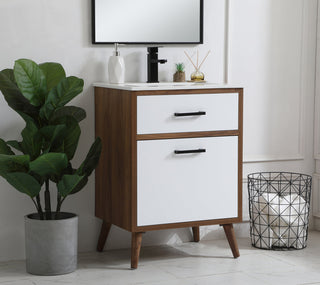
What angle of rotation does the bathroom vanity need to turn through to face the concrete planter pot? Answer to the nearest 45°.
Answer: approximately 135° to its right

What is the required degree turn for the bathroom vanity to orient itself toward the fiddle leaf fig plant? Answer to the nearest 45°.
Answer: approximately 135° to its right

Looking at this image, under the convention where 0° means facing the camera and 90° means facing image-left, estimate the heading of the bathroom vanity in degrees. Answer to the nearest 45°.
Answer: approximately 315°

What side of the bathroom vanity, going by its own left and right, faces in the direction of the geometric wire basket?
left
